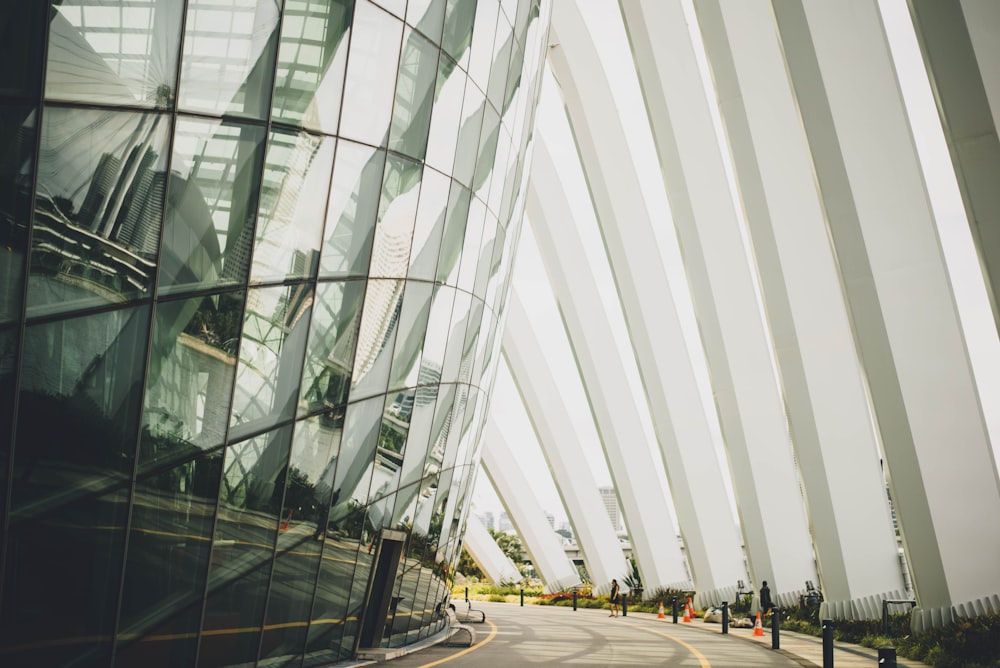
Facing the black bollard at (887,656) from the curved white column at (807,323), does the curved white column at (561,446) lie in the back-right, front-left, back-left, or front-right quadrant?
back-right

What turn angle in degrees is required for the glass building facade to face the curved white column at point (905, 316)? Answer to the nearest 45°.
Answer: approximately 45° to its left

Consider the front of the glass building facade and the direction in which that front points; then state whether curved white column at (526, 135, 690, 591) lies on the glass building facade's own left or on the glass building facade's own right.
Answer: on the glass building facade's own left

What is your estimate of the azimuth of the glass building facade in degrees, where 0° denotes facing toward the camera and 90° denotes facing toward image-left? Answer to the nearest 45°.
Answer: approximately 315°

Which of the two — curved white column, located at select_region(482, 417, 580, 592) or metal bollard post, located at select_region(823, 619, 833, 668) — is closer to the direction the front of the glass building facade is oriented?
the metal bollard post

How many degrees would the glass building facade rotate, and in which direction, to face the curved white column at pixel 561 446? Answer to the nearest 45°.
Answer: approximately 90° to its left
